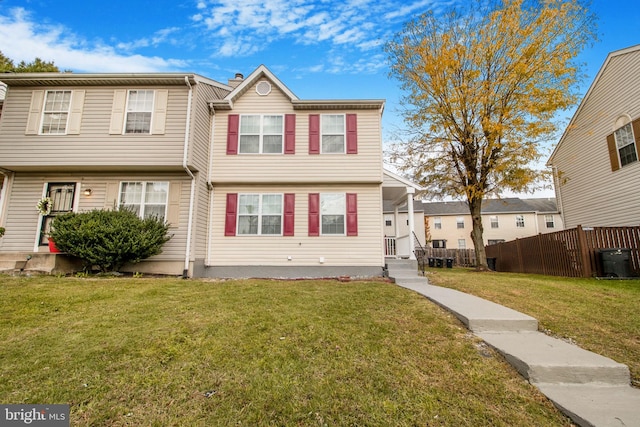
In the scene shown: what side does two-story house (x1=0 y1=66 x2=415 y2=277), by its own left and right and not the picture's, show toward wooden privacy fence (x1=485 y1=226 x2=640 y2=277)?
left

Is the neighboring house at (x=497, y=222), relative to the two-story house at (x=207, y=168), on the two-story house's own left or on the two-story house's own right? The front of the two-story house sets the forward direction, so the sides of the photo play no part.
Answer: on the two-story house's own left

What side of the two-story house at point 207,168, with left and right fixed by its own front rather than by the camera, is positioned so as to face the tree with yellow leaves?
left

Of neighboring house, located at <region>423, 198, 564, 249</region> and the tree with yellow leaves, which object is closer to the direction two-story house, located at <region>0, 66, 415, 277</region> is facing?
the tree with yellow leaves

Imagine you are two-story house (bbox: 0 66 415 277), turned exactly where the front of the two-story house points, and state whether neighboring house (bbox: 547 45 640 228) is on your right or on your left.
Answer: on your left

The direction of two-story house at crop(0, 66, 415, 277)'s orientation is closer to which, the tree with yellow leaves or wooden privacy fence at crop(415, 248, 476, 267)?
the tree with yellow leaves

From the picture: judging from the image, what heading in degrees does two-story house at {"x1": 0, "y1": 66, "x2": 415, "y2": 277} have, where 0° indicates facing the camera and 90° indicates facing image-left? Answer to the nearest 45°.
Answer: approximately 0°

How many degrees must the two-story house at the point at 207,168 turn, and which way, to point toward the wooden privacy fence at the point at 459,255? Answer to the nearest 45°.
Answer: approximately 90° to its left
